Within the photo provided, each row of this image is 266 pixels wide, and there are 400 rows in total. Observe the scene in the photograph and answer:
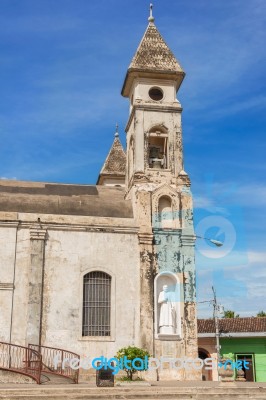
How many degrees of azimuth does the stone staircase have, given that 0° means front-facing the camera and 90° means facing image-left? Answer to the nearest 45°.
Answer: approximately 0°

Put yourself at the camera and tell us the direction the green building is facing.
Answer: facing the viewer

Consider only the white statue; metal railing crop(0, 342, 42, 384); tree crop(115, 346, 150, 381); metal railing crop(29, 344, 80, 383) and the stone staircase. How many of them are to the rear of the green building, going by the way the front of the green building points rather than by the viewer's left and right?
0

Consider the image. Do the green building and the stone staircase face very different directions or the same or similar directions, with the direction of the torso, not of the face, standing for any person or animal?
same or similar directions

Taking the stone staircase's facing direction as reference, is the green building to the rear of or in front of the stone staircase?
to the rear

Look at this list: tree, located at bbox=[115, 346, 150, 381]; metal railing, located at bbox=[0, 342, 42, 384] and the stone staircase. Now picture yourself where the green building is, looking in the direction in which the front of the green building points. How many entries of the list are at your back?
0

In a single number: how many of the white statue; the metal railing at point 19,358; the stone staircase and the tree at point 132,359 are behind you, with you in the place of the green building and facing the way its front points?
0

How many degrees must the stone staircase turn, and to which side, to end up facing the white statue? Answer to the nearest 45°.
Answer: approximately 180°

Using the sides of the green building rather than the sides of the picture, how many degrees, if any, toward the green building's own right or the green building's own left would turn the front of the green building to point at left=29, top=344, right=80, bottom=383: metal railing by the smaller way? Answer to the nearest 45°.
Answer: approximately 45° to the green building's own right

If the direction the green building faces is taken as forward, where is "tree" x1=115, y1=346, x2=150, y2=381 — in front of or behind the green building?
in front

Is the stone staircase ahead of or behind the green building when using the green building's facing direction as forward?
ahead
